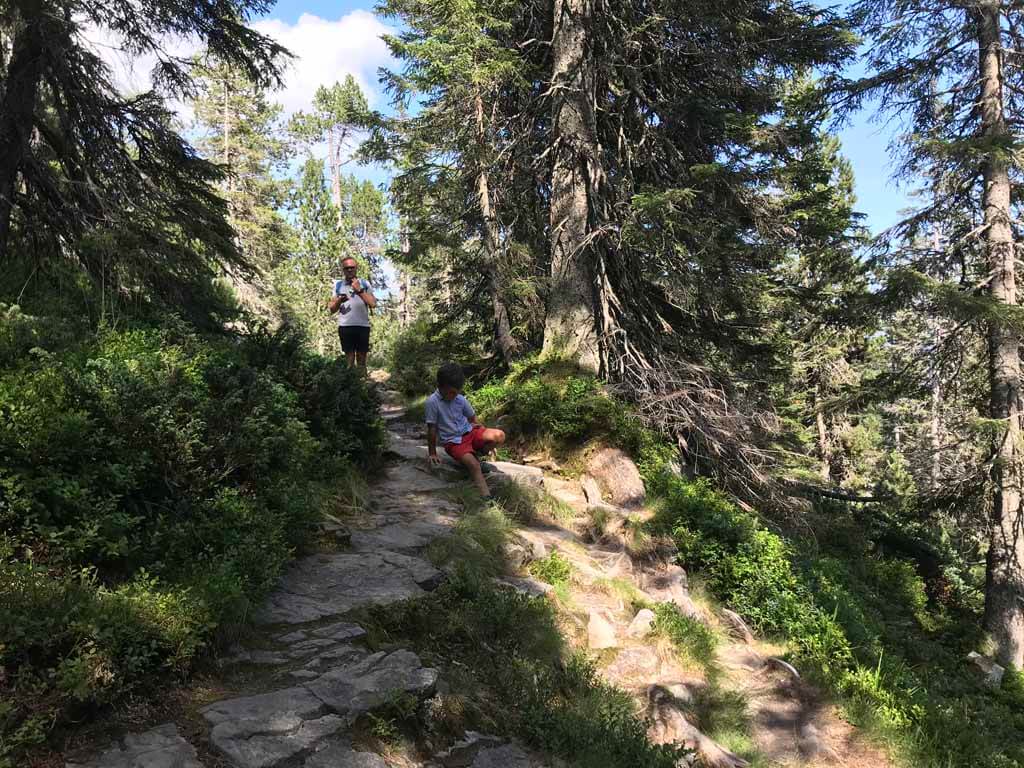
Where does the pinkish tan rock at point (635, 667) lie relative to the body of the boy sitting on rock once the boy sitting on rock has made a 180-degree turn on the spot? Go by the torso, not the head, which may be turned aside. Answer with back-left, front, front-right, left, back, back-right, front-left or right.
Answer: back

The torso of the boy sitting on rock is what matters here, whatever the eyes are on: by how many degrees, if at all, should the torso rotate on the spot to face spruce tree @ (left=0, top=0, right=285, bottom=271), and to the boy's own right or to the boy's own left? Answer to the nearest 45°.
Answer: approximately 135° to the boy's own right

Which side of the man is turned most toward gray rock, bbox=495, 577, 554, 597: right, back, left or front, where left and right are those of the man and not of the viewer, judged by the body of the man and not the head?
front

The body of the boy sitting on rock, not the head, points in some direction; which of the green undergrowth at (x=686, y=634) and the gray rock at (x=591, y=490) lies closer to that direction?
the green undergrowth

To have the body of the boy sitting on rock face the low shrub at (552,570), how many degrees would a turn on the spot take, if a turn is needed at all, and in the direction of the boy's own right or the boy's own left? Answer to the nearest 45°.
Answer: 0° — they already face it

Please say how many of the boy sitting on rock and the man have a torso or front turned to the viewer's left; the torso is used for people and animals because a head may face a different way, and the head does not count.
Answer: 0

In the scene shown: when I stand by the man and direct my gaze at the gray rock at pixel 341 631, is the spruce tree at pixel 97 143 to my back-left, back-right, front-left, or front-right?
front-right

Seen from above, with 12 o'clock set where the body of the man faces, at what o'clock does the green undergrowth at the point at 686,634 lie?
The green undergrowth is roughly at 11 o'clock from the man.

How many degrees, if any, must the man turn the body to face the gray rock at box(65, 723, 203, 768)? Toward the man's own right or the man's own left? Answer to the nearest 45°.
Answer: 0° — they already face it

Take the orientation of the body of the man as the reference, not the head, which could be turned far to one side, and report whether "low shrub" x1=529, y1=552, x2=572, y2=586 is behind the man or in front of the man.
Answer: in front

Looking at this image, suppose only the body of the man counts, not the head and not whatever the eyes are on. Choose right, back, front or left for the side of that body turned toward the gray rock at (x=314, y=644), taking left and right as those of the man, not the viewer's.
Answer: front

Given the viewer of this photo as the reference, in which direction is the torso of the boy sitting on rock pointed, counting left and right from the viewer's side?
facing the viewer and to the right of the viewer

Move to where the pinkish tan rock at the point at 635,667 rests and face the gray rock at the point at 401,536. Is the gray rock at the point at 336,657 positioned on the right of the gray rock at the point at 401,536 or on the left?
left

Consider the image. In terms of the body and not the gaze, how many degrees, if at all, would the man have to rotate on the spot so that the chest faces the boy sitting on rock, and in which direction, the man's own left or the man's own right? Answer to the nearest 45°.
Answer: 0° — they already face them

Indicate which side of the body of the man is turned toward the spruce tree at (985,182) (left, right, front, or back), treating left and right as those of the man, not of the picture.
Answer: left

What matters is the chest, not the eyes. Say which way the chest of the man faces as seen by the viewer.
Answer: toward the camera
